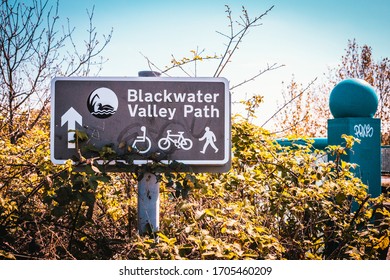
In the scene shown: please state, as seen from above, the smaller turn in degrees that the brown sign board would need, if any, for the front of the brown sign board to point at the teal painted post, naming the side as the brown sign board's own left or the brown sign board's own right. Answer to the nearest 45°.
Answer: approximately 135° to the brown sign board's own left

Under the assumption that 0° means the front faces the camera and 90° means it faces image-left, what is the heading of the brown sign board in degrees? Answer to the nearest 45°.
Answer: approximately 0°
